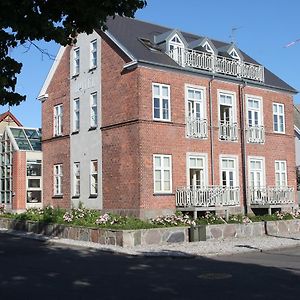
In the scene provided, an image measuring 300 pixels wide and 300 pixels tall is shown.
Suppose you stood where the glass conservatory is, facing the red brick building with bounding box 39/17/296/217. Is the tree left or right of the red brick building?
right

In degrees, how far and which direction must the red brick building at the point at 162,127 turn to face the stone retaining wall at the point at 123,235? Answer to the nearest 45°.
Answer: approximately 45° to its right

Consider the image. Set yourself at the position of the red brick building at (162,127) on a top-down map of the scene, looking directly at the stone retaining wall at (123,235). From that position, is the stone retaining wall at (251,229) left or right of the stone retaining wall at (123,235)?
left

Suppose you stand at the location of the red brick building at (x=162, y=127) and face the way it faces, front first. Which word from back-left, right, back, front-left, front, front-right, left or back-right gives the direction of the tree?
front-right

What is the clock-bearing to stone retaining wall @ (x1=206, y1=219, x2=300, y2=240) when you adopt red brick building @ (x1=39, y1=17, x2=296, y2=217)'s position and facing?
The stone retaining wall is roughly at 12 o'clock from the red brick building.

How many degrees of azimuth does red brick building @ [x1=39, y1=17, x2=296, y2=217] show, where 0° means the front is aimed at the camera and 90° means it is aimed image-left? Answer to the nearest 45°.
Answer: approximately 315°

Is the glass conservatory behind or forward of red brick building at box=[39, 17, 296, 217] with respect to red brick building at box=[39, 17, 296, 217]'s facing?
behind

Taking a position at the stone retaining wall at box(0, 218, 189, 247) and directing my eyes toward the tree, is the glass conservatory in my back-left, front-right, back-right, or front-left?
back-right
